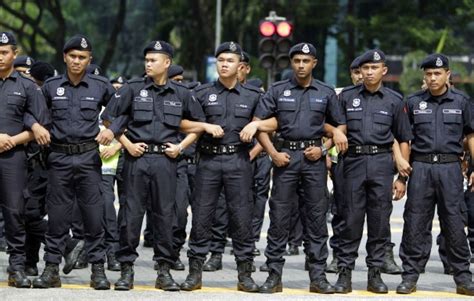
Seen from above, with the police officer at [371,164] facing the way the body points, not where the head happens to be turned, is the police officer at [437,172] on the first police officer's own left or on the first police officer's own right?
on the first police officer's own left

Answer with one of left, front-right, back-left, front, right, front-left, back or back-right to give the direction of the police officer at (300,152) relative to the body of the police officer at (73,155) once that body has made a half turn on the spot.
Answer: right

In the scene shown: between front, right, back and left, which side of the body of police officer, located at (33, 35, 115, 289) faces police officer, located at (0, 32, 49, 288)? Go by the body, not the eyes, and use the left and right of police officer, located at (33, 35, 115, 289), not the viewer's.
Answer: right

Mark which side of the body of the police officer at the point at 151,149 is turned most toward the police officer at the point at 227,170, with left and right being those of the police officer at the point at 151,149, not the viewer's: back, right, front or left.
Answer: left

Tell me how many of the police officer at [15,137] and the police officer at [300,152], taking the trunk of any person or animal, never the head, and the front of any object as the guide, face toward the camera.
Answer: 2

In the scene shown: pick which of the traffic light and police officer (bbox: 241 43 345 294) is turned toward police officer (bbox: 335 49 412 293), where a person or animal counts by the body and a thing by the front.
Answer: the traffic light

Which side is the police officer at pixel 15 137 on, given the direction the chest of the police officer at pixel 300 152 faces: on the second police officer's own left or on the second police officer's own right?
on the second police officer's own right

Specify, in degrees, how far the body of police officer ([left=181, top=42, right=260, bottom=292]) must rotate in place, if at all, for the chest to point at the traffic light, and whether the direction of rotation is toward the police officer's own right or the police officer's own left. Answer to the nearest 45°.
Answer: approximately 180°

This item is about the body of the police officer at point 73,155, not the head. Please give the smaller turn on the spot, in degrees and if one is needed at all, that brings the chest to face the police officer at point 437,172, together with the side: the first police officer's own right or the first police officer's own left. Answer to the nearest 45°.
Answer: approximately 90° to the first police officer's own left

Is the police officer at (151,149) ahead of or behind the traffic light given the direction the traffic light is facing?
ahead

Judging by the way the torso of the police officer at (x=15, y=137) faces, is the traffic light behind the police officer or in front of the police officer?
behind

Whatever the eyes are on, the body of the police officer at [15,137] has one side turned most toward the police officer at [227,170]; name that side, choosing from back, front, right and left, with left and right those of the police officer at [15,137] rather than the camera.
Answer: left

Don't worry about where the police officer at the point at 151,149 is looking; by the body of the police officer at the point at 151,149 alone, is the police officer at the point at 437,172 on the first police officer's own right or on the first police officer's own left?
on the first police officer's own left
